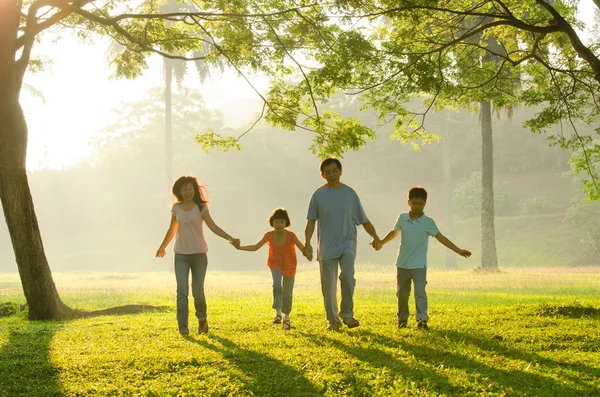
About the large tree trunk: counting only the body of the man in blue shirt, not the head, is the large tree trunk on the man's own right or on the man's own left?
on the man's own right

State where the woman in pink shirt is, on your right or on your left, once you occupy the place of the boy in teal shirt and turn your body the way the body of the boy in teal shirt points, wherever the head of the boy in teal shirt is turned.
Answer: on your right

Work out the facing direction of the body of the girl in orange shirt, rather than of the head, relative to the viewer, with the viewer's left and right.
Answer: facing the viewer

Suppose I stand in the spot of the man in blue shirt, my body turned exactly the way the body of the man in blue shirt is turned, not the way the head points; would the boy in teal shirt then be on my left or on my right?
on my left

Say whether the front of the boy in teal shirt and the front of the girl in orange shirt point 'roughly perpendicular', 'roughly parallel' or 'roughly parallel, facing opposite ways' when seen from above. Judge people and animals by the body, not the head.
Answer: roughly parallel

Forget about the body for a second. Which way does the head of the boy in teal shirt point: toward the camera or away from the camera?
toward the camera

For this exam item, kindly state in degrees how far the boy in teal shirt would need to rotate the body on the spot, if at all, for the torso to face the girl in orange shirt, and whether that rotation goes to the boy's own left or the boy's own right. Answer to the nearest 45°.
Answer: approximately 90° to the boy's own right

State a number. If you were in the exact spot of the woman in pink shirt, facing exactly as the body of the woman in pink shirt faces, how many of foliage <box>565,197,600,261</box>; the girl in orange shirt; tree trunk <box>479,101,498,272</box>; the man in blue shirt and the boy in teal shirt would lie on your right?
0

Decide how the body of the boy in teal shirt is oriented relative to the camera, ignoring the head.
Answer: toward the camera

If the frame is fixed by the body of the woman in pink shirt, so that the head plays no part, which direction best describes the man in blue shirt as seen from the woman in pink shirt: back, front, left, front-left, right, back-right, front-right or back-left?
left

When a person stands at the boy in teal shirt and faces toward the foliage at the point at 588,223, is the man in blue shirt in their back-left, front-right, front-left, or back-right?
back-left

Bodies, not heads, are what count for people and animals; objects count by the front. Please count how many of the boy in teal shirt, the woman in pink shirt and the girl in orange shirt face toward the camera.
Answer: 3

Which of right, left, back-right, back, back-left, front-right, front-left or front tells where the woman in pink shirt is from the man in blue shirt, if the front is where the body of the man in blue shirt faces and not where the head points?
right

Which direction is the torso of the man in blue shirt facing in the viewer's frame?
toward the camera

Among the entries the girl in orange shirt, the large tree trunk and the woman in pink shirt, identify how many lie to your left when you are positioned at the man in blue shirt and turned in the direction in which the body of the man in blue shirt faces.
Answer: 0

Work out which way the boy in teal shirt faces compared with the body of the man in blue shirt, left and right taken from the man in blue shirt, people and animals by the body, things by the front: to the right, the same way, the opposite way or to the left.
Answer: the same way

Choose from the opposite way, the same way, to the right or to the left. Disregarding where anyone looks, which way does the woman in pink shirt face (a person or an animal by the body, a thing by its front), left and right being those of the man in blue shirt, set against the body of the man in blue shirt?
the same way

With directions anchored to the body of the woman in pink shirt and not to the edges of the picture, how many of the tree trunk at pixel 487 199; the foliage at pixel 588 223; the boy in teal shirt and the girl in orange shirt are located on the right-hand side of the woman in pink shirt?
0

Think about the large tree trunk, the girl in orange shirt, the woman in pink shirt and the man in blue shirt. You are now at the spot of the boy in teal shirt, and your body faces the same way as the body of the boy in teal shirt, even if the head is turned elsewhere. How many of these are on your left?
0
